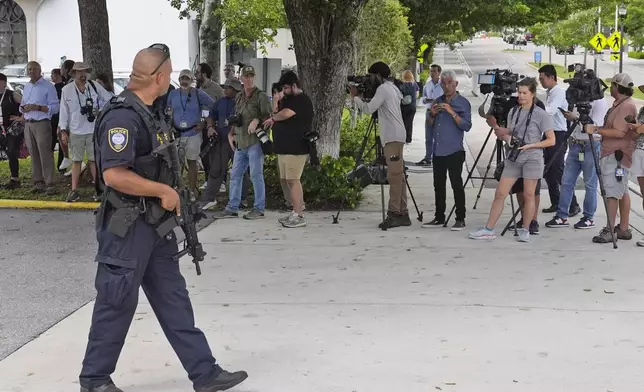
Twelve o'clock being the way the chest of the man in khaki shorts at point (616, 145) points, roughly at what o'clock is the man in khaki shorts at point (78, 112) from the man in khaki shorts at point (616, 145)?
the man in khaki shorts at point (78, 112) is roughly at 12 o'clock from the man in khaki shorts at point (616, 145).

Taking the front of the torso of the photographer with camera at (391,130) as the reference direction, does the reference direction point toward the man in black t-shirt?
yes

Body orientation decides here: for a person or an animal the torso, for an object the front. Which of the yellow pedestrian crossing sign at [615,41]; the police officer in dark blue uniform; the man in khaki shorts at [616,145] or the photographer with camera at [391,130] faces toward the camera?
the yellow pedestrian crossing sign

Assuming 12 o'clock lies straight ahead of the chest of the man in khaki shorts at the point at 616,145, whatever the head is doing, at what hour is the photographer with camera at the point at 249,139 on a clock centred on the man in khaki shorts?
The photographer with camera is roughly at 12 o'clock from the man in khaki shorts.

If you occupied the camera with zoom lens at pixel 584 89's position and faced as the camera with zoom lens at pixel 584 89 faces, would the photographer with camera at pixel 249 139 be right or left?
on its right

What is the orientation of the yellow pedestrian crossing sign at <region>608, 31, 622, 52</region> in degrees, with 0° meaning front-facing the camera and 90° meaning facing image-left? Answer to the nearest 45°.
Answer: approximately 0°

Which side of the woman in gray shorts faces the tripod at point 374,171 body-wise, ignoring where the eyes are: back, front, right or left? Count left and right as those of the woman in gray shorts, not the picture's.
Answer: right

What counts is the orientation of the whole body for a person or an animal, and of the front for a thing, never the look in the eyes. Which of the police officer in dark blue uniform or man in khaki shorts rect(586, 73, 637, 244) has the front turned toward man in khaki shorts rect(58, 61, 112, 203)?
man in khaki shorts rect(586, 73, 637, 244)

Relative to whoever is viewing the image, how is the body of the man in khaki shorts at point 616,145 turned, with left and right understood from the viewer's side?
facing to the left of the viewer

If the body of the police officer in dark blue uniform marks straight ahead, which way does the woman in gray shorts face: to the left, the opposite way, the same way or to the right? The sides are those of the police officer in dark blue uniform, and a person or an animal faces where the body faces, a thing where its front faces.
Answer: the opposite way

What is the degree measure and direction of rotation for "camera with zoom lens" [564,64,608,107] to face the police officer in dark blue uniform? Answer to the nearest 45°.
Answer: approximately 45° to its left
